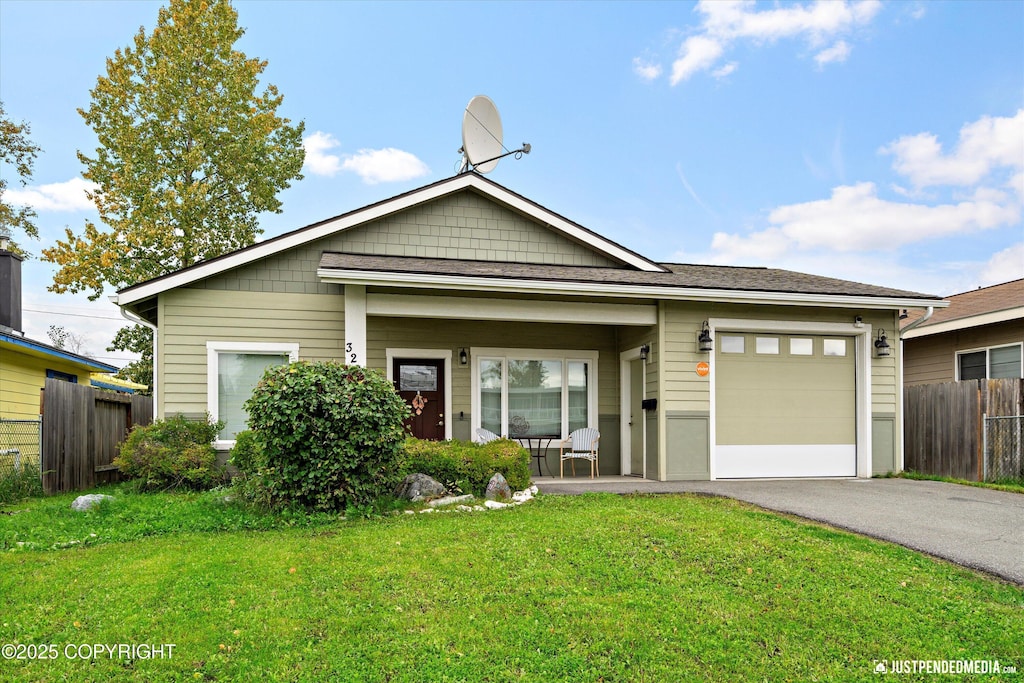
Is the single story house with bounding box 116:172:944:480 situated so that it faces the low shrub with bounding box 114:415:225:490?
no

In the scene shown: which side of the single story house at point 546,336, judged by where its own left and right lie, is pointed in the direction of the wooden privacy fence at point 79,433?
right

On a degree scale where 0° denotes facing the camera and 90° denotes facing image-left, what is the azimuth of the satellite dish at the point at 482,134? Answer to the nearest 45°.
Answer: approximately 315°

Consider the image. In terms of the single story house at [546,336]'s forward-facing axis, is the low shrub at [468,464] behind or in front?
in front

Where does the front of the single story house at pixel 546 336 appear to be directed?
toward the camera

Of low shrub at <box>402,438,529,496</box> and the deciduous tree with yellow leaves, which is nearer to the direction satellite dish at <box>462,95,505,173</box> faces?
the low shrub

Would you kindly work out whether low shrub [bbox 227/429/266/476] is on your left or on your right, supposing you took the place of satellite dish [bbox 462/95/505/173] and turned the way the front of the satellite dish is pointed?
on your right

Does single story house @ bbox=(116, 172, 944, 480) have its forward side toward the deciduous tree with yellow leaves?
no

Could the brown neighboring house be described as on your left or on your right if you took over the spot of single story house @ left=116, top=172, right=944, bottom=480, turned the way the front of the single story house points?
on your left

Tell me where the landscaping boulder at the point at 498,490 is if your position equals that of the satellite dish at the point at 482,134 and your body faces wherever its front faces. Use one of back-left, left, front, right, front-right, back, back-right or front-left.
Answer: front-right

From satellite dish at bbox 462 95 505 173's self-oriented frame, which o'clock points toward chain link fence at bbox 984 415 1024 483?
The chain link fence is roughly at 11 o'clock from the satellite dish.

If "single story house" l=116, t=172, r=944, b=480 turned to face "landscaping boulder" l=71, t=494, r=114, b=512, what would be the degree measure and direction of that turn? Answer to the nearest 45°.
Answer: approximately 45° to its right

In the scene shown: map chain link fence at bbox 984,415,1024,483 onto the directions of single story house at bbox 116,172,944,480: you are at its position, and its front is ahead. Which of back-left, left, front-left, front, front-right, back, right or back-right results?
left
